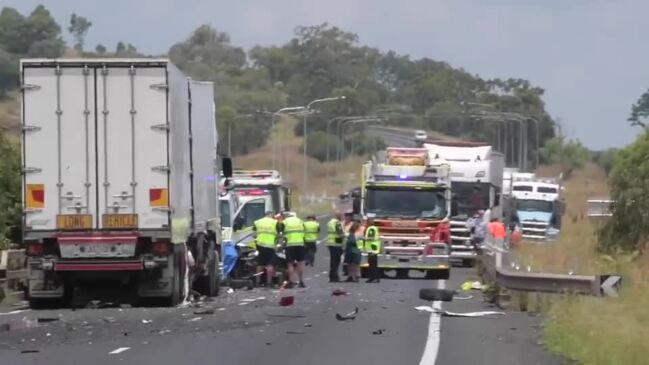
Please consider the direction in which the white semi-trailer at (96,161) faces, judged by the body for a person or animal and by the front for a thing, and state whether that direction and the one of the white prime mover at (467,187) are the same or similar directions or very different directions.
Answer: very different directions

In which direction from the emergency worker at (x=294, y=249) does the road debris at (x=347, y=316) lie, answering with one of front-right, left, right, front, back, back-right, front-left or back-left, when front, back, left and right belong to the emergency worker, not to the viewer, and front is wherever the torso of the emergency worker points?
back

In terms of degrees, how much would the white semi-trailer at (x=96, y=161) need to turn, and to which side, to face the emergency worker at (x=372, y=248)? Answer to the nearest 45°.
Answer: approximately 45° to its right

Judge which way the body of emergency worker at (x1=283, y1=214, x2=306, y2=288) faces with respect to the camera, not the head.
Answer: away from the camera

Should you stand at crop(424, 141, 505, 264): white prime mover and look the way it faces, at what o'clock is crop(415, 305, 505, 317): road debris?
The road debris is roughly at 12 o'clock from the white prime mover.

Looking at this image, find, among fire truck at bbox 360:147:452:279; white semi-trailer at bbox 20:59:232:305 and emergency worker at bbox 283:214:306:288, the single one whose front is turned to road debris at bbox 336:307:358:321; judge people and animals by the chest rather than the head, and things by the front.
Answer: the fire truck

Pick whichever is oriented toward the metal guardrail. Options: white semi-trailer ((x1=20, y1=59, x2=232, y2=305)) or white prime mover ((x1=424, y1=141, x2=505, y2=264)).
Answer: the white prime mover

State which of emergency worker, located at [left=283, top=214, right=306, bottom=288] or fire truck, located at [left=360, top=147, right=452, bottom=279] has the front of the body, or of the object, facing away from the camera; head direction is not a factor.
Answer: the emergency worker

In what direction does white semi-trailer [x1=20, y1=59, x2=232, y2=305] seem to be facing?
away from the camera

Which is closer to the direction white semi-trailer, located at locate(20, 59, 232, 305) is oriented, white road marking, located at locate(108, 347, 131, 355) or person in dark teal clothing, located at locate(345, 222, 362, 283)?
the person in dark teal clothing

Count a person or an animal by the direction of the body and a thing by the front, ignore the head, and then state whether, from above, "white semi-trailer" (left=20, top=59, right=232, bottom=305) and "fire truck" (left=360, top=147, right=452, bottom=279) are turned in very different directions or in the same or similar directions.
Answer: very different directions

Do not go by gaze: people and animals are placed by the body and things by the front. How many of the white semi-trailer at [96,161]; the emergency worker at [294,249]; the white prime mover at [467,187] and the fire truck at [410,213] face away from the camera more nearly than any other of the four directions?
2
